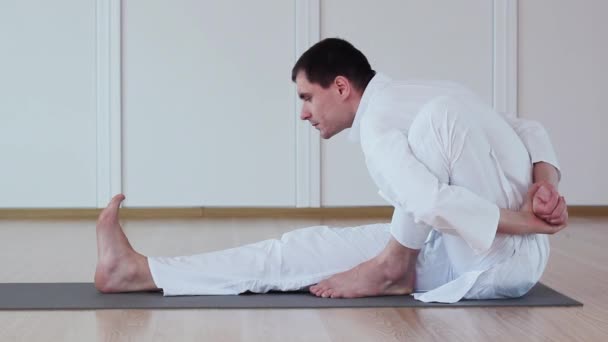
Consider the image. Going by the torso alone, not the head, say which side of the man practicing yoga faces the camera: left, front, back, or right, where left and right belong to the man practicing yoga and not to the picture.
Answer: left

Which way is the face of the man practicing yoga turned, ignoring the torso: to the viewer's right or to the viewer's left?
to the viewer's left
